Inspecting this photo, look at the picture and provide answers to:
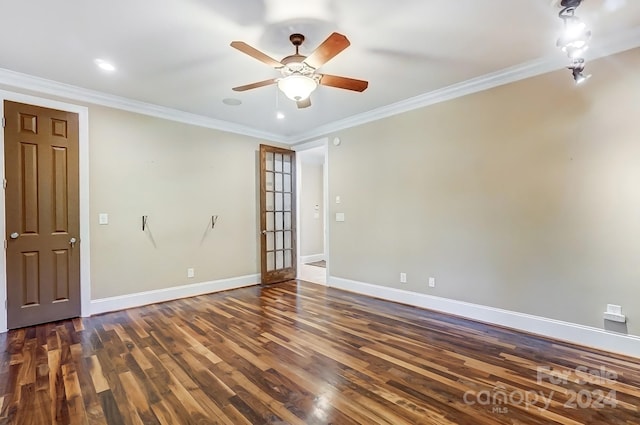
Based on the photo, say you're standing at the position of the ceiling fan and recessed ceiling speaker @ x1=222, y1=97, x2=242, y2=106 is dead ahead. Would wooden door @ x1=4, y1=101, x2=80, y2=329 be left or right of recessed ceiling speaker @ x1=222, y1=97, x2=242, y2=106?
left
